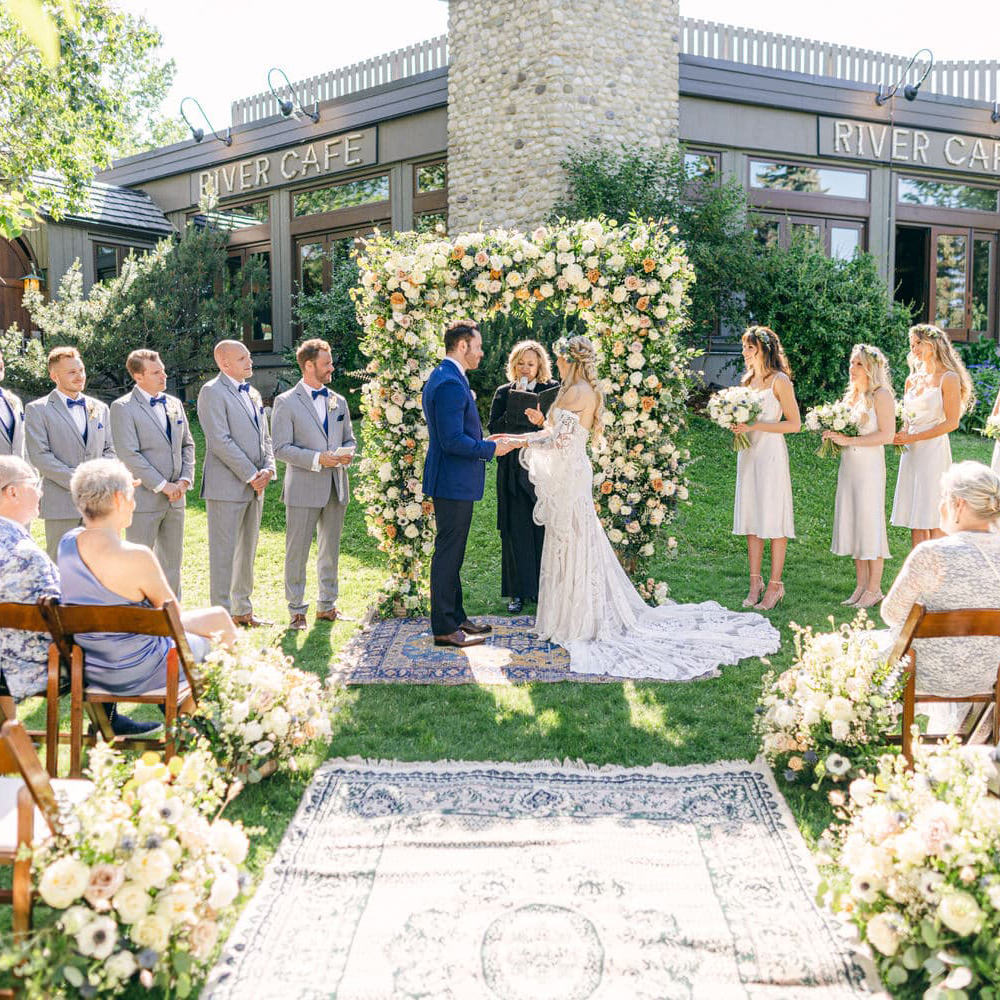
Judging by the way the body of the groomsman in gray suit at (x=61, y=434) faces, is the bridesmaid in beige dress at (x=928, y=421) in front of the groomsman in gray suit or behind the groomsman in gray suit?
in front

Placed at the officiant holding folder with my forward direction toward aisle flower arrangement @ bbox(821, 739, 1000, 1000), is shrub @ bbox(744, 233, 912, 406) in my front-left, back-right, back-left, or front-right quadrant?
back-left

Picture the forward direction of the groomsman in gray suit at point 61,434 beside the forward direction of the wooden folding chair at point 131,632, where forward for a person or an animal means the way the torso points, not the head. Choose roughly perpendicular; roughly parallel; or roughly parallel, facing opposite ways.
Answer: roughly perpendicular

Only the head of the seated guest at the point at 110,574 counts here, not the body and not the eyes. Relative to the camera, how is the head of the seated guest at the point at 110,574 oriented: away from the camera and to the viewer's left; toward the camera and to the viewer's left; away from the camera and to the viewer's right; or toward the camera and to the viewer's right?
away from the camera and to the viewer's right

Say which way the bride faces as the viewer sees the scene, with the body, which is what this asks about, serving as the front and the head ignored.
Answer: to the viewer's left

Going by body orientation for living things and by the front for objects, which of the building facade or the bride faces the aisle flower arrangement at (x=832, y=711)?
the building facade

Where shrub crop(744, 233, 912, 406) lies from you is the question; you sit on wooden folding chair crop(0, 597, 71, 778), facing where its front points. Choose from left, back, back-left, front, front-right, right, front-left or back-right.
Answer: front

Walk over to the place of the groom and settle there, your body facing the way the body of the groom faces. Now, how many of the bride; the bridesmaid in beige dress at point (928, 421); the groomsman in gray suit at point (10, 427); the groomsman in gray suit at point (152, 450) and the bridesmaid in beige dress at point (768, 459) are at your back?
2

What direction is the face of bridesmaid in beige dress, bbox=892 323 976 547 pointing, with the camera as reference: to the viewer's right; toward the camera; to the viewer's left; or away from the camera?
to the viewer's left

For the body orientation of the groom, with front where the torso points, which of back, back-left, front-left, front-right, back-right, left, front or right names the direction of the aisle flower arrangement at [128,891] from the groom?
right

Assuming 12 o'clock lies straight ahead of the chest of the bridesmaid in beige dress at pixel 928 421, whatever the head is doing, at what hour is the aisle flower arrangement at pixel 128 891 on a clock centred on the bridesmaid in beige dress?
The aisle flower arrangement is roughly at 11 o'clock from the bridesmaid in beige dress.

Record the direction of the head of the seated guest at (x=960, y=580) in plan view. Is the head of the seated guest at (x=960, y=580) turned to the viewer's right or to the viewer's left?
to the viewer's left

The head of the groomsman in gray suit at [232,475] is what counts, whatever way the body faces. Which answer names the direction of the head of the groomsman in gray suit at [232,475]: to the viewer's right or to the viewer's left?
to the viewer's right

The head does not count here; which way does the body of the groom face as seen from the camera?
to the viewer's right

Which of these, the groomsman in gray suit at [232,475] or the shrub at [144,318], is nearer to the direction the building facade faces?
the groomsman in gray suit

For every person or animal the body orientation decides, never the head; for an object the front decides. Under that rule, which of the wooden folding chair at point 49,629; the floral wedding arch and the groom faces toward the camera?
the floral wedding arch

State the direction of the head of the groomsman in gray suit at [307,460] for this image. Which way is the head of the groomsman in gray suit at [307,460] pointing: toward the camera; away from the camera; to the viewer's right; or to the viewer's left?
to the viewer's right

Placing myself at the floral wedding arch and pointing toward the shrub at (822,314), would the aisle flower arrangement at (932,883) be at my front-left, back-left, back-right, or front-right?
back-right

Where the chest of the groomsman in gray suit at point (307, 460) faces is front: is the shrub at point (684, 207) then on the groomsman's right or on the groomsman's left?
on the groomsman's left

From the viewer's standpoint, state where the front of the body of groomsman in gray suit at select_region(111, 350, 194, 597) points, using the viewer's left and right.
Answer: facing the viewer and to the right of the viewer
